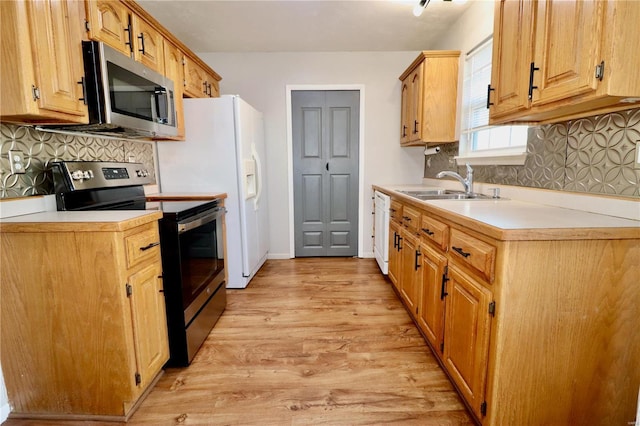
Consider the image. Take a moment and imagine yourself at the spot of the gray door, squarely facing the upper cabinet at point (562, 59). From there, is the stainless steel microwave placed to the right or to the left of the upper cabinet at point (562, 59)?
right

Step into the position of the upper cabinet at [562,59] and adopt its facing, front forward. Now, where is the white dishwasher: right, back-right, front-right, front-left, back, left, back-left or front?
right

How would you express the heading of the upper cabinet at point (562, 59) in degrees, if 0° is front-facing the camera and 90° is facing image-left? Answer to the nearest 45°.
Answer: approximately 45°

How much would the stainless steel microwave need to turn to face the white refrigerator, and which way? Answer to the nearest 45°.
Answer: approximately 90° to its left

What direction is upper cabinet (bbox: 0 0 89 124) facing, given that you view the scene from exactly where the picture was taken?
facing the viewer and to the right of the viewer

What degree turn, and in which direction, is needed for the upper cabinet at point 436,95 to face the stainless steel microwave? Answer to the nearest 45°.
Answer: approximately 45° to its left

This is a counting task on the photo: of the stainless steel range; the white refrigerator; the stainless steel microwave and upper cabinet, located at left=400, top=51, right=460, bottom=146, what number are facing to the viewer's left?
1

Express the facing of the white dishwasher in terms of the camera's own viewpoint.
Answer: facing to the left of the viewer

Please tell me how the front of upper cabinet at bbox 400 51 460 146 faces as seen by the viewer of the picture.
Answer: facing to the left of the viewer

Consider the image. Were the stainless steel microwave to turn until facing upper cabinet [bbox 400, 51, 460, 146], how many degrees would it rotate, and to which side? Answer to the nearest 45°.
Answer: approximately 45° to its left

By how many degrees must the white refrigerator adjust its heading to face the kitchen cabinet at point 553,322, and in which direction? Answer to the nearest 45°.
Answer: approximately 45° to its right

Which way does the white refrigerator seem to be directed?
to the viewer's right

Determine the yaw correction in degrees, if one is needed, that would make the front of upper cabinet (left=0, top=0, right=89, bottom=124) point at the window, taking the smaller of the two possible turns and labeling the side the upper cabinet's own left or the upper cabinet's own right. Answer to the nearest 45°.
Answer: approximately 45° to the upper cabinet's own left

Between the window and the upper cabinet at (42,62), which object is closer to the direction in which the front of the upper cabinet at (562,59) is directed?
the upper cabinet

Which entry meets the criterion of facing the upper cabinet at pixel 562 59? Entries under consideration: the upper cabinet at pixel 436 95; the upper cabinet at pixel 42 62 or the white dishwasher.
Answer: the upper cabinet at pixel 42 62

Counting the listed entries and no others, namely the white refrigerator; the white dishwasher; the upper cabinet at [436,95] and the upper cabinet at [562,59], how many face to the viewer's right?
1

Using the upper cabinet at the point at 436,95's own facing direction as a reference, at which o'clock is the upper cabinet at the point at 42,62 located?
the upper cabinet at the point at 42,62 is roughly at 10 o'clock from the upper cabinet at the point at 436,95.
